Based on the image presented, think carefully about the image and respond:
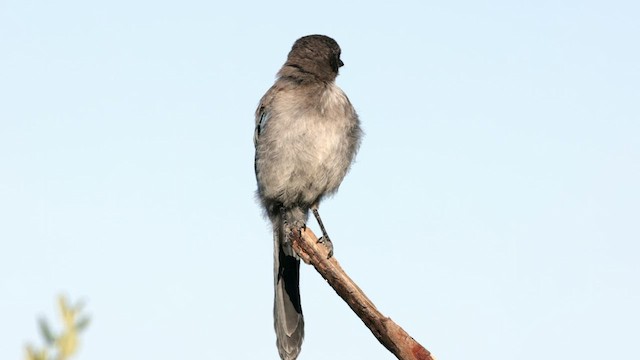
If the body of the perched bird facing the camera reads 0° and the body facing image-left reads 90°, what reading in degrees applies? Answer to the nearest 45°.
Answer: approximately 315°
